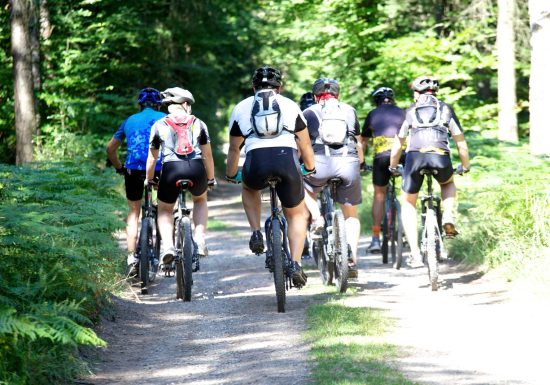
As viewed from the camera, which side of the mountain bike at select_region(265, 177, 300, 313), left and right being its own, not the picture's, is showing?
back

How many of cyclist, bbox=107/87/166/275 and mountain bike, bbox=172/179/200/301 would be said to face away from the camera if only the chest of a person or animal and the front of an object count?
2

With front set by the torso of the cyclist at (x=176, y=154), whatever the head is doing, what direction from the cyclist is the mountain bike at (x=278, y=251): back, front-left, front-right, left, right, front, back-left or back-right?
back-right

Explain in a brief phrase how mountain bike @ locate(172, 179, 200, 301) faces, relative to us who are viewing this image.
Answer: facing away from the viewer

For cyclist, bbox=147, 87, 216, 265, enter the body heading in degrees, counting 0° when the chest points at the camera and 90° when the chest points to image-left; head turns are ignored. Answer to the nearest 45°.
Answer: approximately 180°

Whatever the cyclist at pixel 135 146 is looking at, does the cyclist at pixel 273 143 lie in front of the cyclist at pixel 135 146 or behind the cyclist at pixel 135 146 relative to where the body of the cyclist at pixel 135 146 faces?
behind

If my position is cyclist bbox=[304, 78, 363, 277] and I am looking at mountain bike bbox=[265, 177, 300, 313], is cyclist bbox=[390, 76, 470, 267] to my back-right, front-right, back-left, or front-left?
back-left

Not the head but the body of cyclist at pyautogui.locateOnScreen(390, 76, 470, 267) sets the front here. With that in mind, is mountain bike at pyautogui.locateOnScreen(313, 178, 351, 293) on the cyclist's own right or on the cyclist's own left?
on the cyclist's own left

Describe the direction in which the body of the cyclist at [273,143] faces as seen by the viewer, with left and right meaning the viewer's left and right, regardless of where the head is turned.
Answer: facing away from the viewer

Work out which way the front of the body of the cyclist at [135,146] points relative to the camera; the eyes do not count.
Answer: away from the camera

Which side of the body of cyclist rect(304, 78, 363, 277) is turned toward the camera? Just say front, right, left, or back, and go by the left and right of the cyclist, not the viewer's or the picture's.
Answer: back

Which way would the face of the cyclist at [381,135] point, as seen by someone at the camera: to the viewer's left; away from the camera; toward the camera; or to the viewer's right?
away from the camera

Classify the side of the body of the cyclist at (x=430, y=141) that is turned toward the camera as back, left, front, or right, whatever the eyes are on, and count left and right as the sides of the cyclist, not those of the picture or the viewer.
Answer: back
